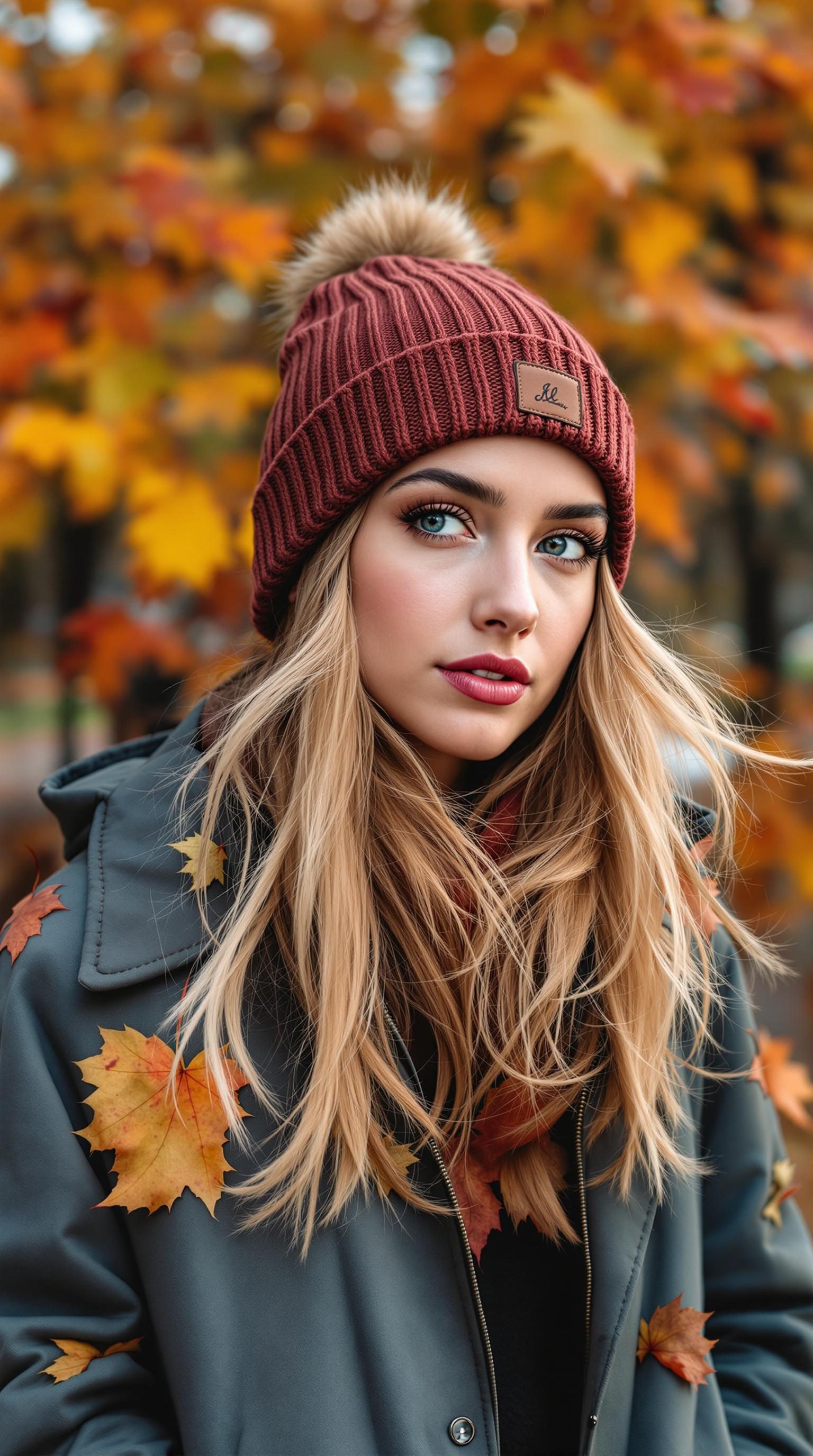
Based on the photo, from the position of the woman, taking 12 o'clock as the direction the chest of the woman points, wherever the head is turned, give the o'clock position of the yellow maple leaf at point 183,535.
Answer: The yellow maple leaf is roughly at 7 o'clock from the woman.

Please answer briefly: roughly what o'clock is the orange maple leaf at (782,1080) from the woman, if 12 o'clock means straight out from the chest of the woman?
The orange maple leaf is roughly at 9 o'clock from the woman.

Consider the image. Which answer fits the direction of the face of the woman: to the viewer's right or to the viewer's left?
to the viewer's right

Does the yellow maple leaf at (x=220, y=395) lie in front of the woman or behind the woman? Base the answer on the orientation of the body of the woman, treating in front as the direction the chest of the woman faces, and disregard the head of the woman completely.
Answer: behind

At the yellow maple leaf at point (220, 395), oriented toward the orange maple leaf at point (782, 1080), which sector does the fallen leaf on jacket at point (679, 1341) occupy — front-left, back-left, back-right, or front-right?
front-right
